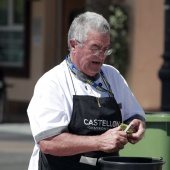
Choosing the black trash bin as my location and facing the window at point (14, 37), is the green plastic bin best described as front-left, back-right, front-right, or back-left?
front-right

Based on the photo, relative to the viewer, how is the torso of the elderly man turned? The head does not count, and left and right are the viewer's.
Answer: facing the viewer and to the right of the viewer

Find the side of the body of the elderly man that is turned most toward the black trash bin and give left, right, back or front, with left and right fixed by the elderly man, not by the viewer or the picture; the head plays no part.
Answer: front

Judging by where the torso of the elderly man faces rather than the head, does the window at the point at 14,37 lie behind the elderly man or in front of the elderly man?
behind

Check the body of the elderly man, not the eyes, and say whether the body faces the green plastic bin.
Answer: no

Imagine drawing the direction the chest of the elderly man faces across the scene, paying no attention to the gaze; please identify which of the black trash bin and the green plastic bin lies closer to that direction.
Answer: the black trash bin

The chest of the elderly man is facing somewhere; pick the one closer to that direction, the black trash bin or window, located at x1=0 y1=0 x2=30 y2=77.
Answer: the black trash bin

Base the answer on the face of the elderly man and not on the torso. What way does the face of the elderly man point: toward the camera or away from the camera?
toward the camera

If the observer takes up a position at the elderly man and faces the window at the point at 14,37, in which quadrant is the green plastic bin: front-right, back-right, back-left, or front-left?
front-right
